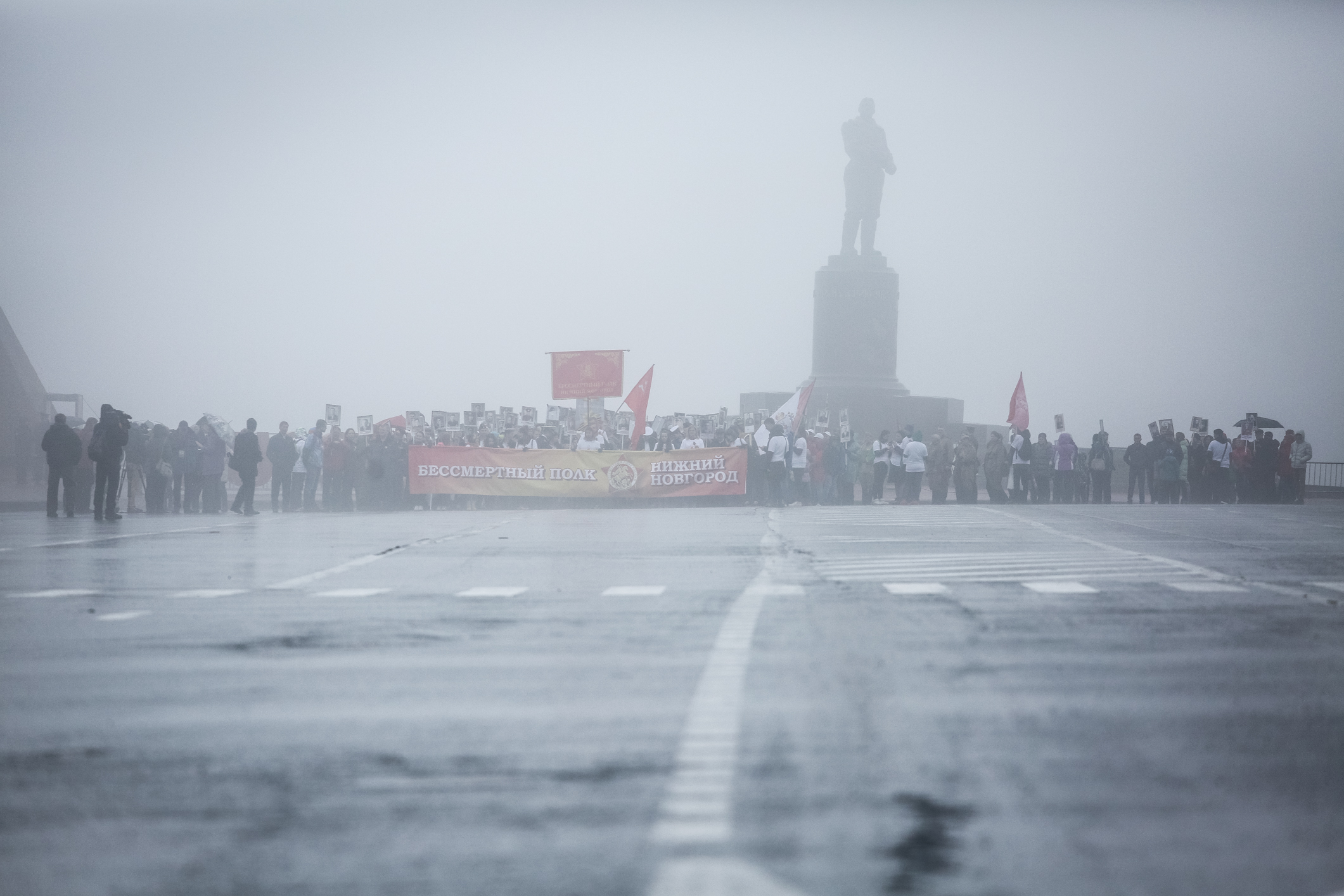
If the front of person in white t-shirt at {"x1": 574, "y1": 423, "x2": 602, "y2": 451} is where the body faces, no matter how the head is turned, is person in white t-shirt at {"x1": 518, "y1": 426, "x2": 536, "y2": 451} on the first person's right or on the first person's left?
on the first person's right

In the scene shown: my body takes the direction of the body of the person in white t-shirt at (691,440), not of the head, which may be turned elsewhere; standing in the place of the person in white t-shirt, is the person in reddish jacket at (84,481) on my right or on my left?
on my right

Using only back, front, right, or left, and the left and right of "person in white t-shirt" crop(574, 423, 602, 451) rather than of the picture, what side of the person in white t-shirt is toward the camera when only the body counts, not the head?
front

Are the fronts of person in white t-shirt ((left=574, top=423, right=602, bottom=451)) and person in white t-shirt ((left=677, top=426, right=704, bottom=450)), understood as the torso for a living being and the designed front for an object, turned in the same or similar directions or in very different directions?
same or similar directions

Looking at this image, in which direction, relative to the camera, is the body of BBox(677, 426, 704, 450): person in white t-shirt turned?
toward the camera
